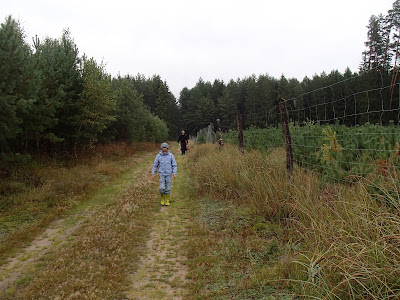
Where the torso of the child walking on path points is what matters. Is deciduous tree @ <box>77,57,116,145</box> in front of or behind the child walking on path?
behind

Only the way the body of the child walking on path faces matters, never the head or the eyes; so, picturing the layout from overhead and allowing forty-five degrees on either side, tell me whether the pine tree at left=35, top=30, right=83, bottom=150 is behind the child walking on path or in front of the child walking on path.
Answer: behind

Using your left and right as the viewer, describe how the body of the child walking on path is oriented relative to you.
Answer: facing the viewer

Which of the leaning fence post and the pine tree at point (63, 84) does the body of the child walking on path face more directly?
the leaning fence post

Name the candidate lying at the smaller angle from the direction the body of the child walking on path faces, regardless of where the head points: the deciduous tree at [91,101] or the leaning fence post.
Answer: the leaning fence post
